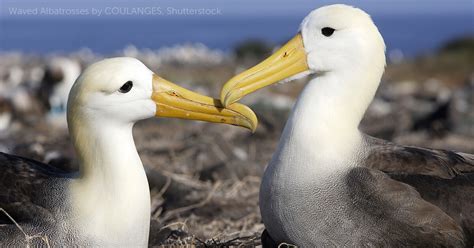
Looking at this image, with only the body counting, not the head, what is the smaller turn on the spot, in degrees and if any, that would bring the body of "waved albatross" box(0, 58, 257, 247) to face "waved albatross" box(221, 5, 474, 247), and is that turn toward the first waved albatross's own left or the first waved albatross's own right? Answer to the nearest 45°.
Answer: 0° — it already faces it

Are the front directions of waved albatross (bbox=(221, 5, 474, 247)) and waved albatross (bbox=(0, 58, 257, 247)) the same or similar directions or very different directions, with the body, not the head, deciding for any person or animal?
very different directions

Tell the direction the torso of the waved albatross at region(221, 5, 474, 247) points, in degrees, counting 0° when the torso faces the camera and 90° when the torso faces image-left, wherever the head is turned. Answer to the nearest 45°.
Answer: approximately 90°

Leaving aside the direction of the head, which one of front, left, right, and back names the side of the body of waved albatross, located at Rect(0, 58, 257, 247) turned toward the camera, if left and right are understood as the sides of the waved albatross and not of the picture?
right

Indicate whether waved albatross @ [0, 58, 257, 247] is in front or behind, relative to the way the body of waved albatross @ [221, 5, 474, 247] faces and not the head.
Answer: in front

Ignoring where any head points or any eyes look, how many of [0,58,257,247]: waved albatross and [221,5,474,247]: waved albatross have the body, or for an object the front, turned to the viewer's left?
1
